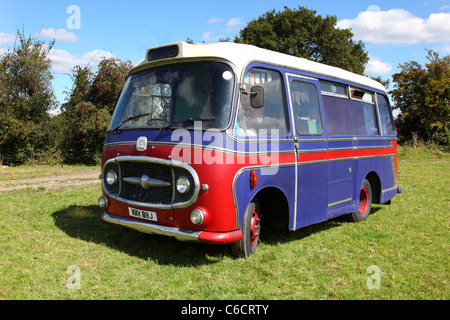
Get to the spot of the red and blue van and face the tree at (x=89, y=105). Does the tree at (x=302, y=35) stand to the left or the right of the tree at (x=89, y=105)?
right

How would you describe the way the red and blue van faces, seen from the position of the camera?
facing the viewer and to the left of the viewer

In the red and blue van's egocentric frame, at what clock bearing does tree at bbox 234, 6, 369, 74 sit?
The tree is roughly at 5 o'clock from the red and blue van.

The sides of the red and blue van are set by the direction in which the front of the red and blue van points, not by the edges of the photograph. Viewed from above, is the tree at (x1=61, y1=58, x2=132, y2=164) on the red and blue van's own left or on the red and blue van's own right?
on the red and blue van's own right

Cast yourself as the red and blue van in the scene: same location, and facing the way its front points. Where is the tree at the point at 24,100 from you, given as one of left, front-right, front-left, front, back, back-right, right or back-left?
right

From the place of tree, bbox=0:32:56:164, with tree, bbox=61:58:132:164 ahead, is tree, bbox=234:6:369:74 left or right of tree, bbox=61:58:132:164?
left
